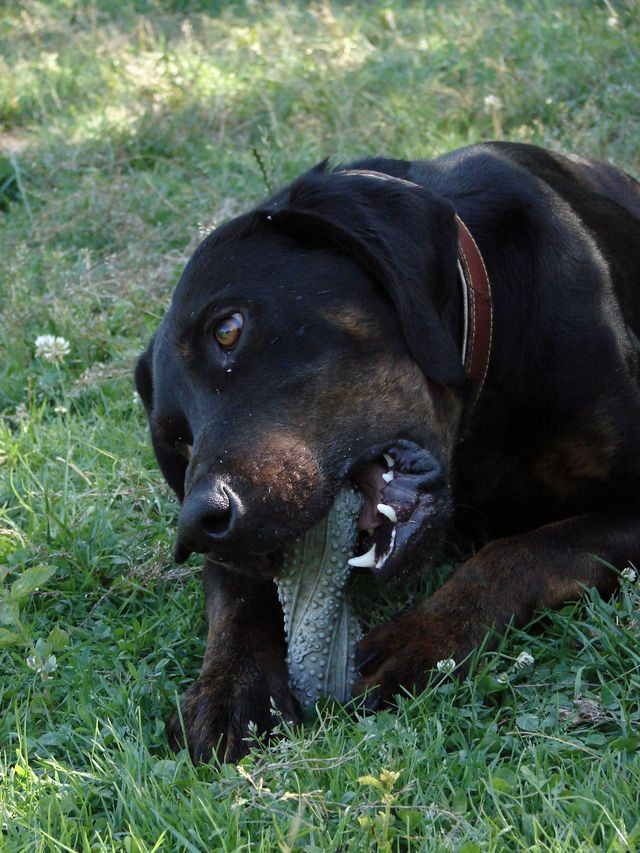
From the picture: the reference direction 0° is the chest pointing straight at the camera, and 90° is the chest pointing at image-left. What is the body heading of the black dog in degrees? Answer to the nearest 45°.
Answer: approximately 45°

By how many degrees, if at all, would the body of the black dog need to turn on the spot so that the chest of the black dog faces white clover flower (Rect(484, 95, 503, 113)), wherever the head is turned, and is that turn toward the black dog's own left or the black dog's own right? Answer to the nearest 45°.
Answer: approximately 135° to the black dog's own right

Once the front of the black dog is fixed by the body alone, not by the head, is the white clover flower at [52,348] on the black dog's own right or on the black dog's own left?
on the black dog's own right
